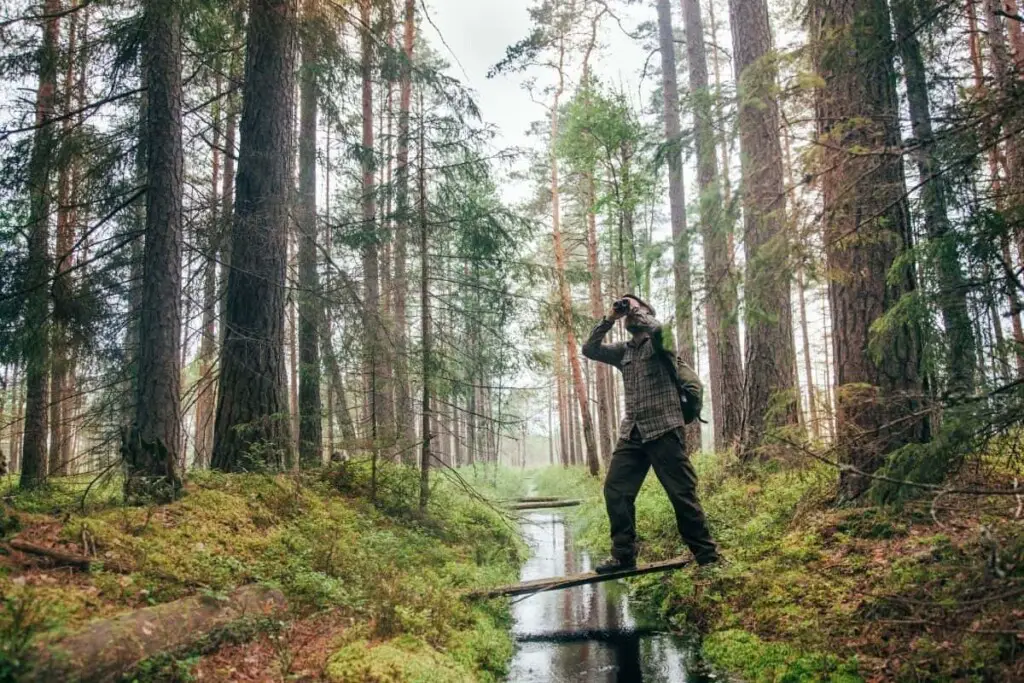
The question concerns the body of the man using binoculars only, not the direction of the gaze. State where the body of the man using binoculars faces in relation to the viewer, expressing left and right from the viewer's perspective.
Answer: facing the viewer and to the left of the viewer

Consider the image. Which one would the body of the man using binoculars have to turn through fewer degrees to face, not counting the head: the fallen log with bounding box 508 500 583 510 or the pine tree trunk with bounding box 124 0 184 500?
the pine tree trunk

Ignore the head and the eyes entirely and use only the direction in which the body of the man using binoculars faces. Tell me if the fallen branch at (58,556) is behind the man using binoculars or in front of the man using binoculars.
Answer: in front

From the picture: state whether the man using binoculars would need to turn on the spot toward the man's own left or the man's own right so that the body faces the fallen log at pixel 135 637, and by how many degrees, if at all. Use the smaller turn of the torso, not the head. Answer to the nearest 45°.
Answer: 0° — they already face it

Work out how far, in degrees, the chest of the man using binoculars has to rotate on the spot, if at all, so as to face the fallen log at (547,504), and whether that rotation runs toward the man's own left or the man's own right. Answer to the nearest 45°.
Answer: approximately 135° to the man's own right
